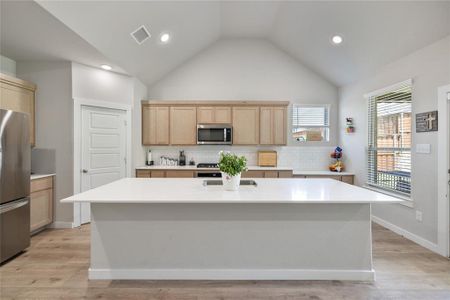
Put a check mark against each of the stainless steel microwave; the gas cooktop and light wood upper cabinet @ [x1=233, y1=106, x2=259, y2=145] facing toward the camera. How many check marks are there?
3

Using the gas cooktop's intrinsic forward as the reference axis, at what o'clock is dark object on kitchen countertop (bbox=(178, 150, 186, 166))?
The dark object on kitchen countertop is roughly at 4 o'clock from the gas cooktop.

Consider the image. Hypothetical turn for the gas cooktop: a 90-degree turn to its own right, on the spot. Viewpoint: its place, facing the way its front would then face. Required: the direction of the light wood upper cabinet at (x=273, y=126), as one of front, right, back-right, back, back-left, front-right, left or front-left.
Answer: back

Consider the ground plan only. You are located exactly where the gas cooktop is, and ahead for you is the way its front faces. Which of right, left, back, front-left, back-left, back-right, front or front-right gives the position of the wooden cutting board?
left

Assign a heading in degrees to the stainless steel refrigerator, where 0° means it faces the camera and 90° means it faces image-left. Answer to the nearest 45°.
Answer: approximately 315°

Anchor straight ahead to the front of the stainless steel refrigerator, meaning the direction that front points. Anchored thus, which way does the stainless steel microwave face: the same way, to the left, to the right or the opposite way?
to the right

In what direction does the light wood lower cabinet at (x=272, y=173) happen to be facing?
toward the camera

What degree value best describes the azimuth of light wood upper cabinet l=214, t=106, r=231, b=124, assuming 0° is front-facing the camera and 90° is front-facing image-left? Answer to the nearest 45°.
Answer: approximately 0°

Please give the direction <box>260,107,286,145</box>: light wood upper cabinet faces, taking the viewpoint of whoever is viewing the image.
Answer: facing the viewer

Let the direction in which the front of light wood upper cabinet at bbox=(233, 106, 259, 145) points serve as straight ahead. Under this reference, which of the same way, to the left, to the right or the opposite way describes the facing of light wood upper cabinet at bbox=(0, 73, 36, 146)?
to the left

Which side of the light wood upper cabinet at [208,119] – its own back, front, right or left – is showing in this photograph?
front

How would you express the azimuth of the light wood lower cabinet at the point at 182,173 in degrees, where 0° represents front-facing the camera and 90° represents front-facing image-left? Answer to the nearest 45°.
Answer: approximately 0°

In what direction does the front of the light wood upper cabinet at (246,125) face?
toward the camera

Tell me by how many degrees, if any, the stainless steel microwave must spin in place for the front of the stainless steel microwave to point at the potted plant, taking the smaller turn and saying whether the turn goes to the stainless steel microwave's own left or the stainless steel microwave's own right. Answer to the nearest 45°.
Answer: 0° — it already faces it
